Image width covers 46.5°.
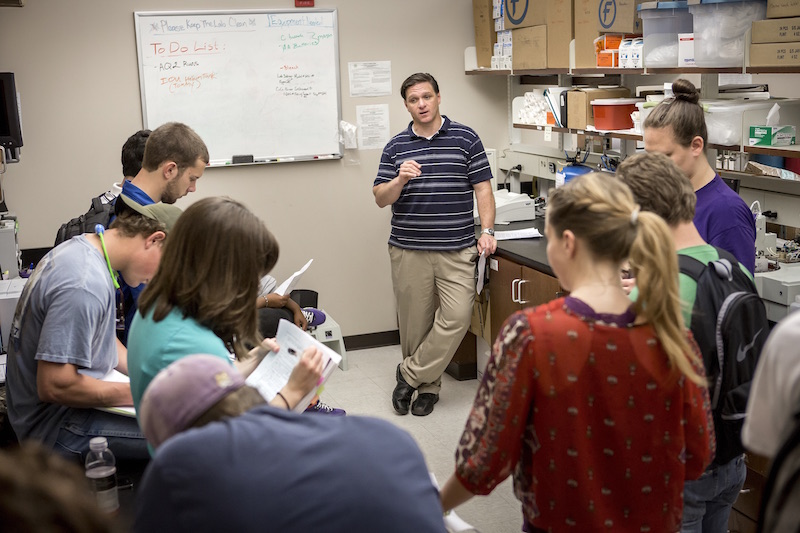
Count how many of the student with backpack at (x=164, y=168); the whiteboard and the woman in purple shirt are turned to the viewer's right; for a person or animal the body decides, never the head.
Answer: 1

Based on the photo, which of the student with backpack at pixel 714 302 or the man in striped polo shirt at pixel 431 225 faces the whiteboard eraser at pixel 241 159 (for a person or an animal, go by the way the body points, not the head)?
the student with backpack

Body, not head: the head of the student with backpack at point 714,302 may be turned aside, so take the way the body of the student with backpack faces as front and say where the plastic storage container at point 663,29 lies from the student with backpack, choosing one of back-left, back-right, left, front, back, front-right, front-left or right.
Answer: front-right

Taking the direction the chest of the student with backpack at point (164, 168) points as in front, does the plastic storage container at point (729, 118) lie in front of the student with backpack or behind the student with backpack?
in front

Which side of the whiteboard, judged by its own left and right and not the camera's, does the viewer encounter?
front

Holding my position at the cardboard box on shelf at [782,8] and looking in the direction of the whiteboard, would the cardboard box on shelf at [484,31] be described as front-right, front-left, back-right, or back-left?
front-right

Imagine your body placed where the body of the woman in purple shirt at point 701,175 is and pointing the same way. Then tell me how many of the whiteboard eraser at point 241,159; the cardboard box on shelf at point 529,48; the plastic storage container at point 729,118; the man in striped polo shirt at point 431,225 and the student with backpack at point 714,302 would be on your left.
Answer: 1

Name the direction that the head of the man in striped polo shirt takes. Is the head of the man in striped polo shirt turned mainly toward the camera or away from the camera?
toward the camera

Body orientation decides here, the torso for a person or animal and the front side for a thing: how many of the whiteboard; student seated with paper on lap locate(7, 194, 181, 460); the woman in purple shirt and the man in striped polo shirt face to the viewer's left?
1

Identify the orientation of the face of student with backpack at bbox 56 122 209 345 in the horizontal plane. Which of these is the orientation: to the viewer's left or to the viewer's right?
to the viewer's right

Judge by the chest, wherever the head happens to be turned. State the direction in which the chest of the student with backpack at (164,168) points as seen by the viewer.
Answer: to the viewer's right

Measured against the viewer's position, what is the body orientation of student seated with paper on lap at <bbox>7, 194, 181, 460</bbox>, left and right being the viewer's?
facing to the right of the viewer

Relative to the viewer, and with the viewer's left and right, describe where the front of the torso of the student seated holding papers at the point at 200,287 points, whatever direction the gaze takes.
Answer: facing away from the viewer and to the right of the viewer

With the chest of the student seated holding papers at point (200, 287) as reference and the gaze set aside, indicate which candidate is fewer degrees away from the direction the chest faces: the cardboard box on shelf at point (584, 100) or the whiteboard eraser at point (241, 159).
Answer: the cardboard box on shelf

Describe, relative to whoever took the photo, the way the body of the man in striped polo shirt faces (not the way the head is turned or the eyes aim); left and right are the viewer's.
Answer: facing the viewer
